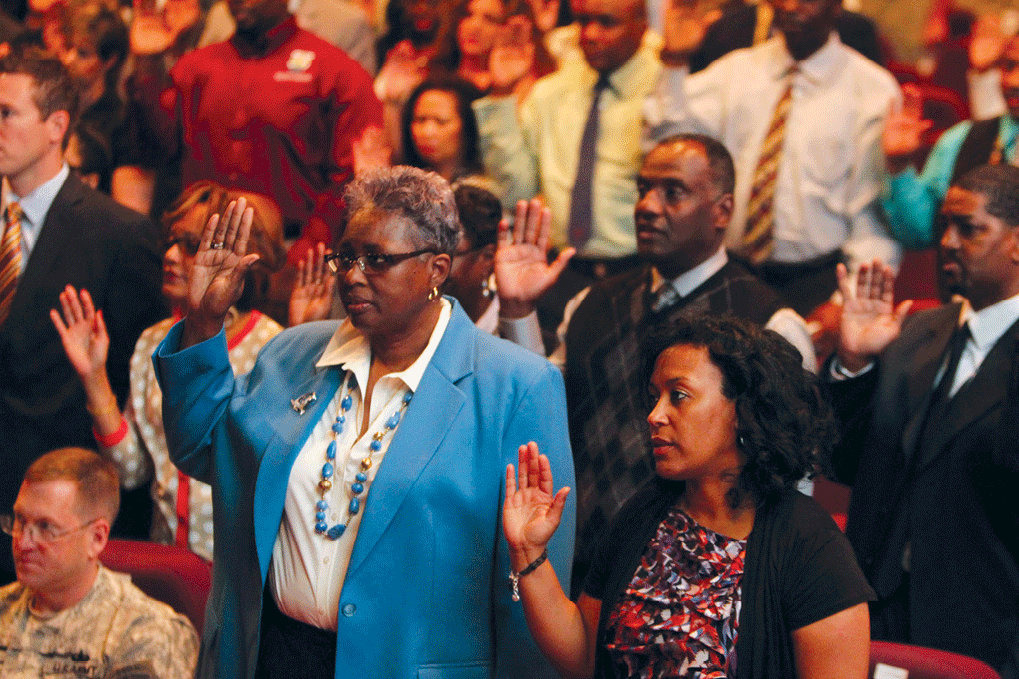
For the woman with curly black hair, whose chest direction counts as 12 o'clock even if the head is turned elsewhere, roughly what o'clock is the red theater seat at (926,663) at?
The red theater seat is roughly at 6 o'clock from the woman with curly black hair.

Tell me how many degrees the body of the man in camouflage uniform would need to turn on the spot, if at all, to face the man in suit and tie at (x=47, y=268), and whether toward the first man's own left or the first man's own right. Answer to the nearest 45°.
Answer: approximately 135° to the first man's own right

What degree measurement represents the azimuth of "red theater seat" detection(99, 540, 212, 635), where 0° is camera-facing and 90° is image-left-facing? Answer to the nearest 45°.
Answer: approximately 45°
